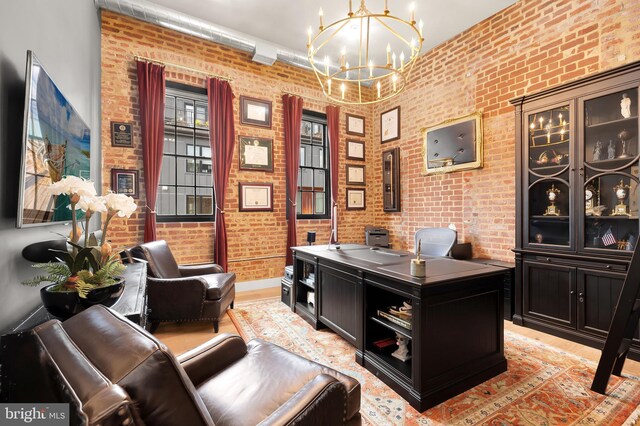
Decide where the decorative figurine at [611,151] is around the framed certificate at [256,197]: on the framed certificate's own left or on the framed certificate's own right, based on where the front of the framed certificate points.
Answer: on the framed certificate's own left

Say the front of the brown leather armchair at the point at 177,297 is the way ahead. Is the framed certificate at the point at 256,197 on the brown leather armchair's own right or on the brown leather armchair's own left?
on the brown leather armchair's own left

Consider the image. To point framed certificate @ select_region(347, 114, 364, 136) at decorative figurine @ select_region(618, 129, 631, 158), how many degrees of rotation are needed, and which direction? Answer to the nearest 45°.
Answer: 0° — it already faces it

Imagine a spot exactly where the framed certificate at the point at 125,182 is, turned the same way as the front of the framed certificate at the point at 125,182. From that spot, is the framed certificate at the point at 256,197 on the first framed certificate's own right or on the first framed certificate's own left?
on the first framed certificate's own left

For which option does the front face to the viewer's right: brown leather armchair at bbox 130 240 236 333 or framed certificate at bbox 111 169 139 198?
the brown leather armchair

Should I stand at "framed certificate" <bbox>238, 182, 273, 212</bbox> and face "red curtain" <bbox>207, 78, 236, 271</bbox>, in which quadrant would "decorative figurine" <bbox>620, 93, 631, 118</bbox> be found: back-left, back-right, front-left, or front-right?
back-left

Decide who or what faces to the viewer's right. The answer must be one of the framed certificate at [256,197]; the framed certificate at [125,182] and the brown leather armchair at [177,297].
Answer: the brown leather armchair

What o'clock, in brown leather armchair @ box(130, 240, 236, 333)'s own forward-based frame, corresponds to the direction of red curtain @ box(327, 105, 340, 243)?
The red curtain is roughly at 11 o'clock from the brown leather armchair.

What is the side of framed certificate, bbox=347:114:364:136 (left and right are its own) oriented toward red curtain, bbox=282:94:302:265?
right

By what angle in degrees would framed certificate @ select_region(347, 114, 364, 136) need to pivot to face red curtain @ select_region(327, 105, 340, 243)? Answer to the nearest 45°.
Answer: approximately 90° to its right

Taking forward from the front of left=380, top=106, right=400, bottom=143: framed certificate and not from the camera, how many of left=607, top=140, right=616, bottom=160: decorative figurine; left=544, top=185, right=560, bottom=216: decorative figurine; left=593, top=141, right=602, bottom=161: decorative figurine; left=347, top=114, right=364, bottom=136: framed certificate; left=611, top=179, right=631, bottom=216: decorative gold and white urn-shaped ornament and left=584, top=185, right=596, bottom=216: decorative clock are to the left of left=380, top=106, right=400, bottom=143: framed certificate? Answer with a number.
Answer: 5

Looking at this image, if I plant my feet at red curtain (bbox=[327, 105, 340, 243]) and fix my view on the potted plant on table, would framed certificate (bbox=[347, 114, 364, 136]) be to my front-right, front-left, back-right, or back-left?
back-left
